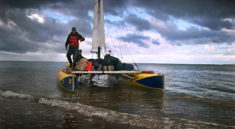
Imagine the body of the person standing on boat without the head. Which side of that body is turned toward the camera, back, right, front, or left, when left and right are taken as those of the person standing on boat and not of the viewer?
front
